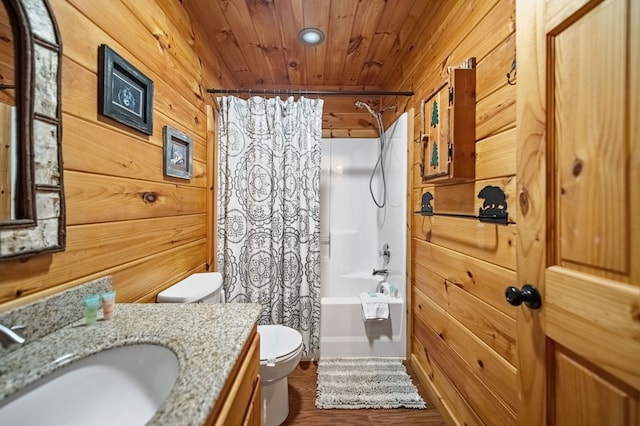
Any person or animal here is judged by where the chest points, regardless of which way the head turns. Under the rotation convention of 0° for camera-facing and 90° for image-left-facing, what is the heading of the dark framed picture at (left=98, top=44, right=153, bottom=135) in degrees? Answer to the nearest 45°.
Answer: approximately 315°

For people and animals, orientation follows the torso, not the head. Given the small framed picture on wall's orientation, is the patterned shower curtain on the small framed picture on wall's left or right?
on its left

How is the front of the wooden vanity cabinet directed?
to the viewer's right

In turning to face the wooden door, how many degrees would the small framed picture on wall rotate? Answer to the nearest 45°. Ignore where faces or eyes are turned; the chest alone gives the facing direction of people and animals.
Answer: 0° — it already faces it

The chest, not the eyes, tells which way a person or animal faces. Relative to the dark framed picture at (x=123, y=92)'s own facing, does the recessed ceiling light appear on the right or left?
on its left

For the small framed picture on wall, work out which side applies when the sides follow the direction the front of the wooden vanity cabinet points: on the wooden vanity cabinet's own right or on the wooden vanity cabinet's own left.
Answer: on the wooden vanity cabinet's own left

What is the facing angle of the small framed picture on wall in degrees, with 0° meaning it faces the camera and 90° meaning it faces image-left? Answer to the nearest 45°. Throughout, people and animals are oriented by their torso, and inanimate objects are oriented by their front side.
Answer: approximately 315°

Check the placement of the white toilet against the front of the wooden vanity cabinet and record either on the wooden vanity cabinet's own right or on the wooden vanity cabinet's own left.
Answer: on the wooden vanity cabinet's own left

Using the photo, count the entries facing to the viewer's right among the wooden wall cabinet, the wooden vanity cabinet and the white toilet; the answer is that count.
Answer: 2

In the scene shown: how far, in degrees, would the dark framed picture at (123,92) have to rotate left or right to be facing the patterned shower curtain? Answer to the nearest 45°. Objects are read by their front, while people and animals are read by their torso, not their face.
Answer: approximately 90° to its left

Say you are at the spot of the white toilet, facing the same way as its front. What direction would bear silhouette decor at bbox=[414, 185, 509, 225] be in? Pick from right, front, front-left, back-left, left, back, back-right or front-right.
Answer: front-right

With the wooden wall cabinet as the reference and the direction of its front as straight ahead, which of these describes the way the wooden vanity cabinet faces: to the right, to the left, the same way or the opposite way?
the opposite way

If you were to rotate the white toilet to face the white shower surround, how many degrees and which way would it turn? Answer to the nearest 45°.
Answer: approximately 45° to its left

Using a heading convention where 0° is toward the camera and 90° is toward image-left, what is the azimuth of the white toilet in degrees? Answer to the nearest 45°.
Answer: approximately 270°
